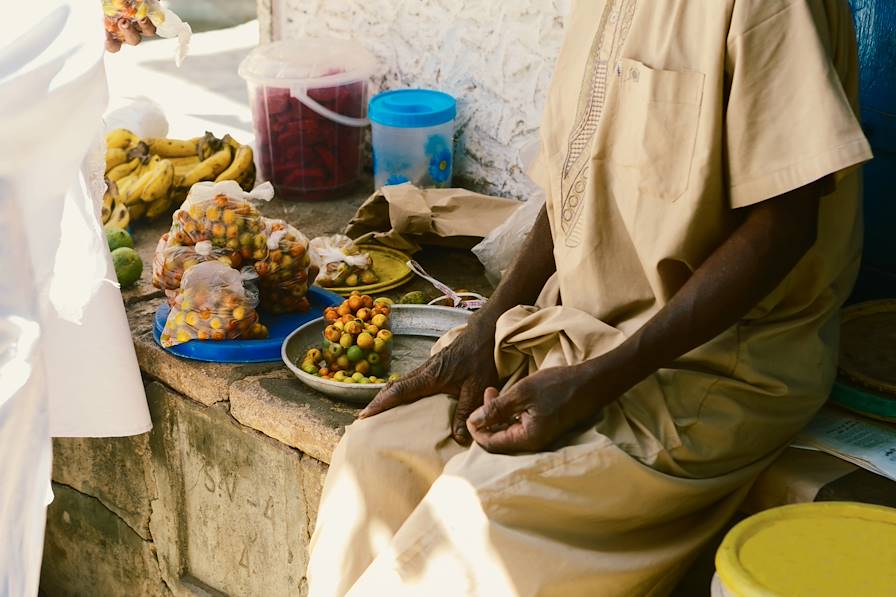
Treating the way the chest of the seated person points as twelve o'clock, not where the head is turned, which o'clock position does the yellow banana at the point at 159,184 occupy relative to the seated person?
The yellow banana is roughly at 3 o'clock from the seated person.

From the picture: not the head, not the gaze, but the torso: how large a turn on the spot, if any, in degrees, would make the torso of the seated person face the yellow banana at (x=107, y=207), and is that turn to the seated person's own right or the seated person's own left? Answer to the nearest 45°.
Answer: approximately 90° to the seated person's own right

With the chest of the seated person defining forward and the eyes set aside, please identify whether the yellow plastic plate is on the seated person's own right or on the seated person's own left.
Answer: on the seated person's own right

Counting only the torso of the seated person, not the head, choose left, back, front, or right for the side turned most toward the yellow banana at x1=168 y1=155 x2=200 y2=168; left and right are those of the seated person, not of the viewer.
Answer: right

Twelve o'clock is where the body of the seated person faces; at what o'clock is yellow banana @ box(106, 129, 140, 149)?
The yellow banana is roughly at 3 o'clock from the seated person.

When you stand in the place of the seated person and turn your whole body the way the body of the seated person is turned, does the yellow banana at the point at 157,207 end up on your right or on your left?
on your right

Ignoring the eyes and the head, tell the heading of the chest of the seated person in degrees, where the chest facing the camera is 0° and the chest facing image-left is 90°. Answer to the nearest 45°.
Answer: approximately 45°
